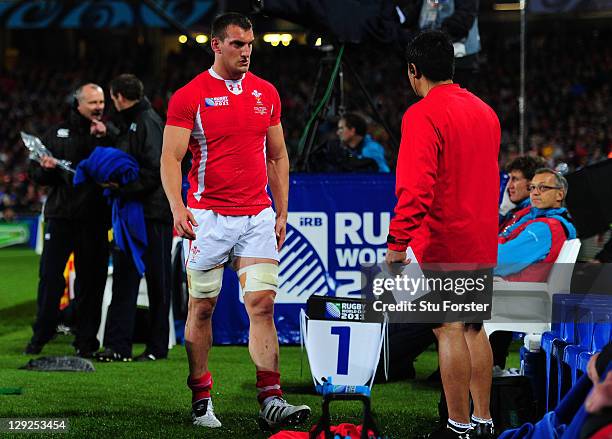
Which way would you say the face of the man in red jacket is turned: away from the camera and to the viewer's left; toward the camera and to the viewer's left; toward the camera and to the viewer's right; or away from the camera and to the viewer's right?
away from the camera and to the viewer's left

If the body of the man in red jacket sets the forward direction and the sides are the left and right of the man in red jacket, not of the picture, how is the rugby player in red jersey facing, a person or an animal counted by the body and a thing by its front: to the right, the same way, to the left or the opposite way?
the opposite way

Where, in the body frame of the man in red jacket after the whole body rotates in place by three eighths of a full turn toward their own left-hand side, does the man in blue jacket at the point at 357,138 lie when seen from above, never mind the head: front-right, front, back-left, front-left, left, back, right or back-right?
back

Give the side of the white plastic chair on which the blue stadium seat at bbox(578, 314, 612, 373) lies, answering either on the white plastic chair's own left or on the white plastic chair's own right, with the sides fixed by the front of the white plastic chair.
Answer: on the white plastic chair's own left

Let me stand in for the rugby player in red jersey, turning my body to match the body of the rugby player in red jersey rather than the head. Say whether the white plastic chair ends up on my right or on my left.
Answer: on my left

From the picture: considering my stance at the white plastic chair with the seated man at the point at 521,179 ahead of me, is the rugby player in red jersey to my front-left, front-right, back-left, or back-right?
back-left

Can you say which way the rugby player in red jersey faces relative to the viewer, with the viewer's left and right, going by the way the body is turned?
facing the viewer and to the right of the viewer

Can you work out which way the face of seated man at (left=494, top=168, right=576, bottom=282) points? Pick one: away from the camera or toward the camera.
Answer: toward the camera

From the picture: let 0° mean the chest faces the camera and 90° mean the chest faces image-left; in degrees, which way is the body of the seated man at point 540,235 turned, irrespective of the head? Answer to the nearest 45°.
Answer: approximately 90°

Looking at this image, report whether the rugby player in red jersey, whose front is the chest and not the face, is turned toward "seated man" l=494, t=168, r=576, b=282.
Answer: no
